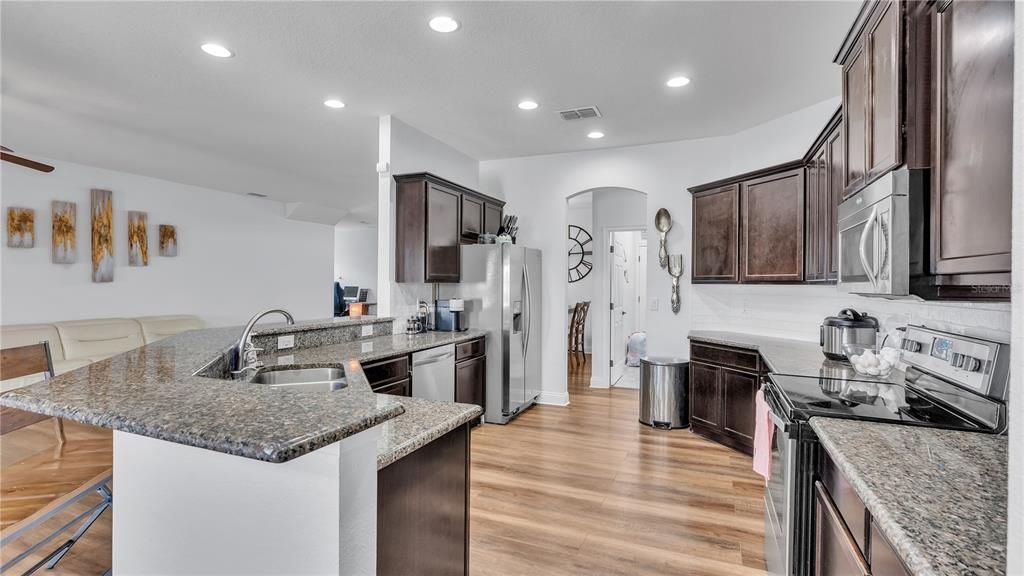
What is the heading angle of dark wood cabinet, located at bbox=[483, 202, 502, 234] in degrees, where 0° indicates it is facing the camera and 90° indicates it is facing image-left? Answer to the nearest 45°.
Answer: approximately 315°

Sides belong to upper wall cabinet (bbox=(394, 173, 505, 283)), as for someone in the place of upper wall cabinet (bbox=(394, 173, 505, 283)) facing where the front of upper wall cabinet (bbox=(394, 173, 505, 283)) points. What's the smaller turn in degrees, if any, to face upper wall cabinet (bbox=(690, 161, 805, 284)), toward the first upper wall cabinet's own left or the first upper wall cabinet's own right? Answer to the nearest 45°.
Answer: approximately 45° to the first upper wall cabinet's own left

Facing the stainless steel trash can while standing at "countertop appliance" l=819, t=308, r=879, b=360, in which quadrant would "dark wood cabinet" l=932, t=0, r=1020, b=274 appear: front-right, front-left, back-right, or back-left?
back-left
